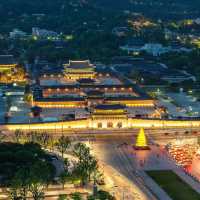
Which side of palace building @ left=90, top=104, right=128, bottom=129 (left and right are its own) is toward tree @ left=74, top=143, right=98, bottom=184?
front

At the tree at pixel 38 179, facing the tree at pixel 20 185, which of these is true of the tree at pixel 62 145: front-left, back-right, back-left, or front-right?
back-right

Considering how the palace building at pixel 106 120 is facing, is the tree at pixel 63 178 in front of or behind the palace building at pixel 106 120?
in front

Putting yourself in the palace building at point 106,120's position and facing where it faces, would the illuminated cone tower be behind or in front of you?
in front

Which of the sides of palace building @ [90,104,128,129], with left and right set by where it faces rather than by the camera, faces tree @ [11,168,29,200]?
front

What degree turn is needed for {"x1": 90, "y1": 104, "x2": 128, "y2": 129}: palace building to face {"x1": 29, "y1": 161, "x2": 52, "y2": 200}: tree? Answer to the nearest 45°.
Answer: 0° — it already faces it

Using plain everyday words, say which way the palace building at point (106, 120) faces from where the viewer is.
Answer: facing the viewer

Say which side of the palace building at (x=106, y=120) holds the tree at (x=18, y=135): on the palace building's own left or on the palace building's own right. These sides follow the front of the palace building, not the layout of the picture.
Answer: on the palace building's own right

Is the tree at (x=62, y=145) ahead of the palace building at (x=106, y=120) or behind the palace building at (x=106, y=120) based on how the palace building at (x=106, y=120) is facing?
ahead
